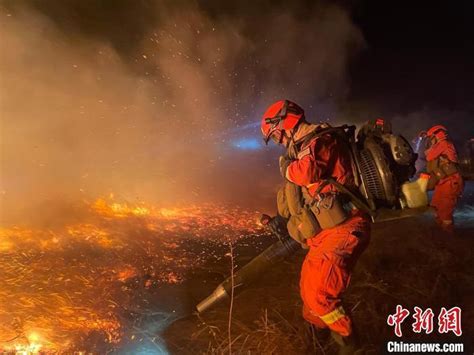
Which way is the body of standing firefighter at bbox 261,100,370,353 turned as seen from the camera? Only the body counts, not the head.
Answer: to the viewer's left

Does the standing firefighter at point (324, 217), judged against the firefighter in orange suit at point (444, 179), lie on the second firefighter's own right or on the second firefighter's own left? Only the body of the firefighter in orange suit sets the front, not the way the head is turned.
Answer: on the second firefighter's own left

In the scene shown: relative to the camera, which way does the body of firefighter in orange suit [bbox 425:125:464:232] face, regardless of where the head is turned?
to the viewer's left

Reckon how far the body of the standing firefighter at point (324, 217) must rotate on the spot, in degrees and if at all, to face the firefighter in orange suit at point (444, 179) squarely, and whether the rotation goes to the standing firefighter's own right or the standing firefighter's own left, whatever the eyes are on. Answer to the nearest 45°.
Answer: approximately 135° to the standing firefighter's own right

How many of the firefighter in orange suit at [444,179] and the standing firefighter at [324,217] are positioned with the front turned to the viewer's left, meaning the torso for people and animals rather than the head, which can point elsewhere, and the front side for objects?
2

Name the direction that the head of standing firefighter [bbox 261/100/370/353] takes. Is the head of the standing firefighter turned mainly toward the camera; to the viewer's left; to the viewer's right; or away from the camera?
to the viewer's left

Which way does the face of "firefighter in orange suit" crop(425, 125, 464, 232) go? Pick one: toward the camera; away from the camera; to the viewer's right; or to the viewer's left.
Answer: to the viewer's left
